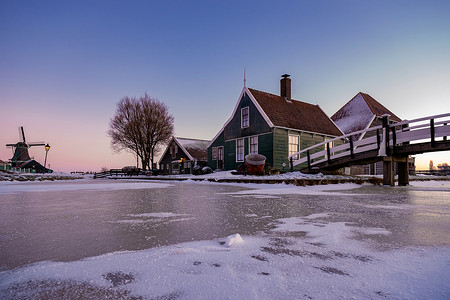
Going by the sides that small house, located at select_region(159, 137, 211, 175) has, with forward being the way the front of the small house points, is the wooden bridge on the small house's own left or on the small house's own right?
on the small house's own left

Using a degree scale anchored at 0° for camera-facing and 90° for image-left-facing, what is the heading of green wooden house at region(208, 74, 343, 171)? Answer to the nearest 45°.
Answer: approximately 45°

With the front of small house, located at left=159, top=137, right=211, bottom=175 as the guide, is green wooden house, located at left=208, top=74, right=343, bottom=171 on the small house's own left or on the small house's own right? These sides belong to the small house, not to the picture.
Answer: on the small house's own left

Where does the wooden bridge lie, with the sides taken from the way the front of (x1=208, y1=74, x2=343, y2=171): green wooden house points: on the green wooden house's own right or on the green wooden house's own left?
on the green wooden house's own left

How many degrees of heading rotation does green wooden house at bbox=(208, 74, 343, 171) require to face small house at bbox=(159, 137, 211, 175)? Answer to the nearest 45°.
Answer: approximately 90° to its right

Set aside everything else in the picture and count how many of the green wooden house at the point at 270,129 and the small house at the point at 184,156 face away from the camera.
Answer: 0

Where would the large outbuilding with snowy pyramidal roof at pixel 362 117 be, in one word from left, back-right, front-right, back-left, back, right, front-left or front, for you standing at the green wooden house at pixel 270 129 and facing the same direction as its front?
back

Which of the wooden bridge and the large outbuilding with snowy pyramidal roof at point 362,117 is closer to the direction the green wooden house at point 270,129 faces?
the wooden bridge

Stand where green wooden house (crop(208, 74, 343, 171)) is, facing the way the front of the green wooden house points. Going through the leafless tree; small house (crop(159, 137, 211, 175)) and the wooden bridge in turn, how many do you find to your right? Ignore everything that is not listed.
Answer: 2

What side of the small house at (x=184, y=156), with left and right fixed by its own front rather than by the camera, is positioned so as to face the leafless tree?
right
